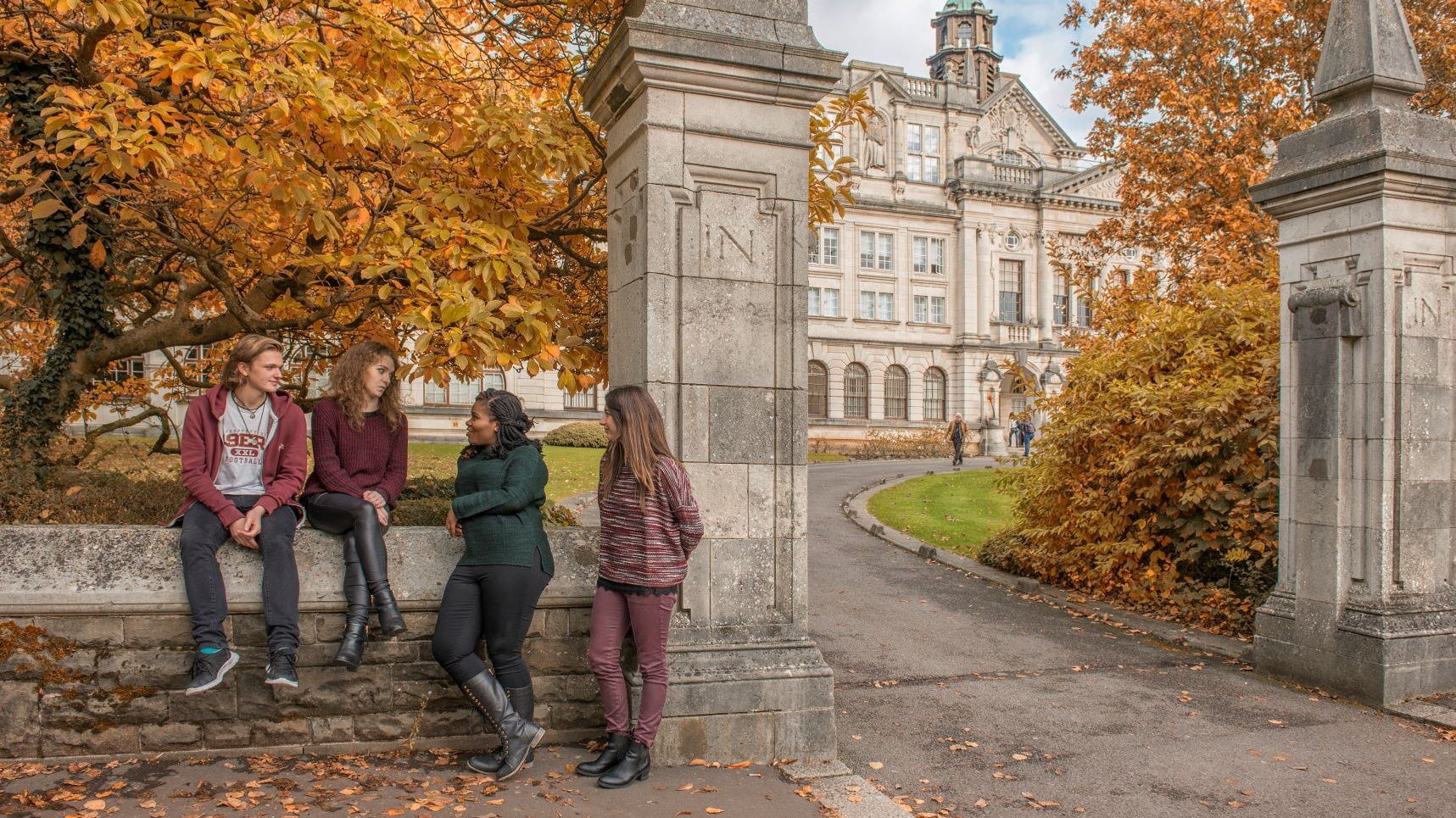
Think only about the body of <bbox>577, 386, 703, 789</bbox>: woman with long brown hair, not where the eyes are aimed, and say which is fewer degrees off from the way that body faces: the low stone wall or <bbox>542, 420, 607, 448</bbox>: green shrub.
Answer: the low stone wall

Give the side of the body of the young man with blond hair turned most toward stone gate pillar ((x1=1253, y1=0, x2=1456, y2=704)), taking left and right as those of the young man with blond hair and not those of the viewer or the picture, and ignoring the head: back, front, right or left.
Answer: left

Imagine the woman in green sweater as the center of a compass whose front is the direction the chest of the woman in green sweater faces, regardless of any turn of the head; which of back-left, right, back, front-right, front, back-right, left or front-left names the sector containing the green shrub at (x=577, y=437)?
back-right

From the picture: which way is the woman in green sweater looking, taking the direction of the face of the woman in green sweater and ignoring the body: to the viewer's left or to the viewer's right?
to the viewer's left

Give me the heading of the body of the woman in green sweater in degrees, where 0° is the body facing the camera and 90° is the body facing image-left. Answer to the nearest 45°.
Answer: approximately 45°

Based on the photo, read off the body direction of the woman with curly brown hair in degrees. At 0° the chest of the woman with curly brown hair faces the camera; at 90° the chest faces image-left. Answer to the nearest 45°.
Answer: approximately 315°
